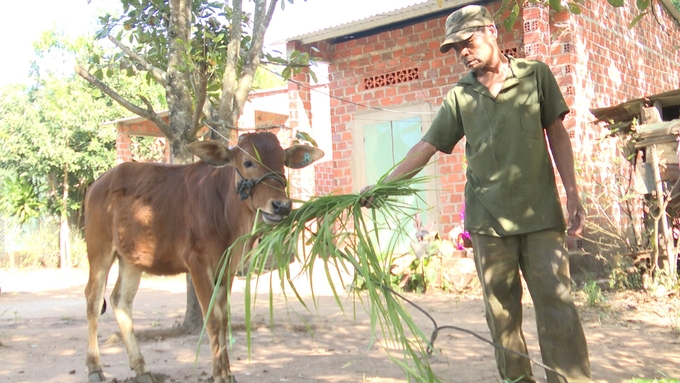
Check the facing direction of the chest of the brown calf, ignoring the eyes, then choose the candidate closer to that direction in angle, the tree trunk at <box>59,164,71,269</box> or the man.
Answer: the man

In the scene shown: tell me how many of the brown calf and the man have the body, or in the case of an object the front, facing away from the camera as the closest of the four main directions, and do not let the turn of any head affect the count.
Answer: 0

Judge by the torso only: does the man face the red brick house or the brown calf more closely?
the brown calf

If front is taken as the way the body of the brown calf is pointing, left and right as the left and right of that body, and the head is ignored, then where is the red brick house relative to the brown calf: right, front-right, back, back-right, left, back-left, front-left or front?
left

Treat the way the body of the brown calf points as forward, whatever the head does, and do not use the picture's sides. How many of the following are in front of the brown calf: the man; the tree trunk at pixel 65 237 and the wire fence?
1

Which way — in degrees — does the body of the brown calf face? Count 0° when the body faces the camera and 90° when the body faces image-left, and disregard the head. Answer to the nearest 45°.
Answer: approximately 315°

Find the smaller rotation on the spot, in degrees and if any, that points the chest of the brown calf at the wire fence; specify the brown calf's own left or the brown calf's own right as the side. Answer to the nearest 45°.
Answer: approximately 135° to the brown calf's own left

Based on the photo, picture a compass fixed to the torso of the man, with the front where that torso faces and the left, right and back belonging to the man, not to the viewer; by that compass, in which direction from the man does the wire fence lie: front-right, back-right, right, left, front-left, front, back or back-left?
right

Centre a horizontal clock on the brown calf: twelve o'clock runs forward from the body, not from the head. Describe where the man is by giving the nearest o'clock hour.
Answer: The man is roughly at 12 o'clock from the brown calf.

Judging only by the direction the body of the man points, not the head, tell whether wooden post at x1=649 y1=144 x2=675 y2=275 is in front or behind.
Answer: behind

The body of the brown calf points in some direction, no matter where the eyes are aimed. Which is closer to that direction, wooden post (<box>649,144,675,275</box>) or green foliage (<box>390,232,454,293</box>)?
the wooden post

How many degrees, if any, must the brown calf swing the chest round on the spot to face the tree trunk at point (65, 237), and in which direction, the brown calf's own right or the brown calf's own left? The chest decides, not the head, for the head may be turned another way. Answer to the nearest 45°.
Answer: approximately 135° to the brown calf's own left

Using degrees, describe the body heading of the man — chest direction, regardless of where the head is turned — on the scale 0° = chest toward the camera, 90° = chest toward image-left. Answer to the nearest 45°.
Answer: approximately 45°

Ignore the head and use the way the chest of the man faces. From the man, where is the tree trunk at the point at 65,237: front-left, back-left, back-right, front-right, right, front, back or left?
right
